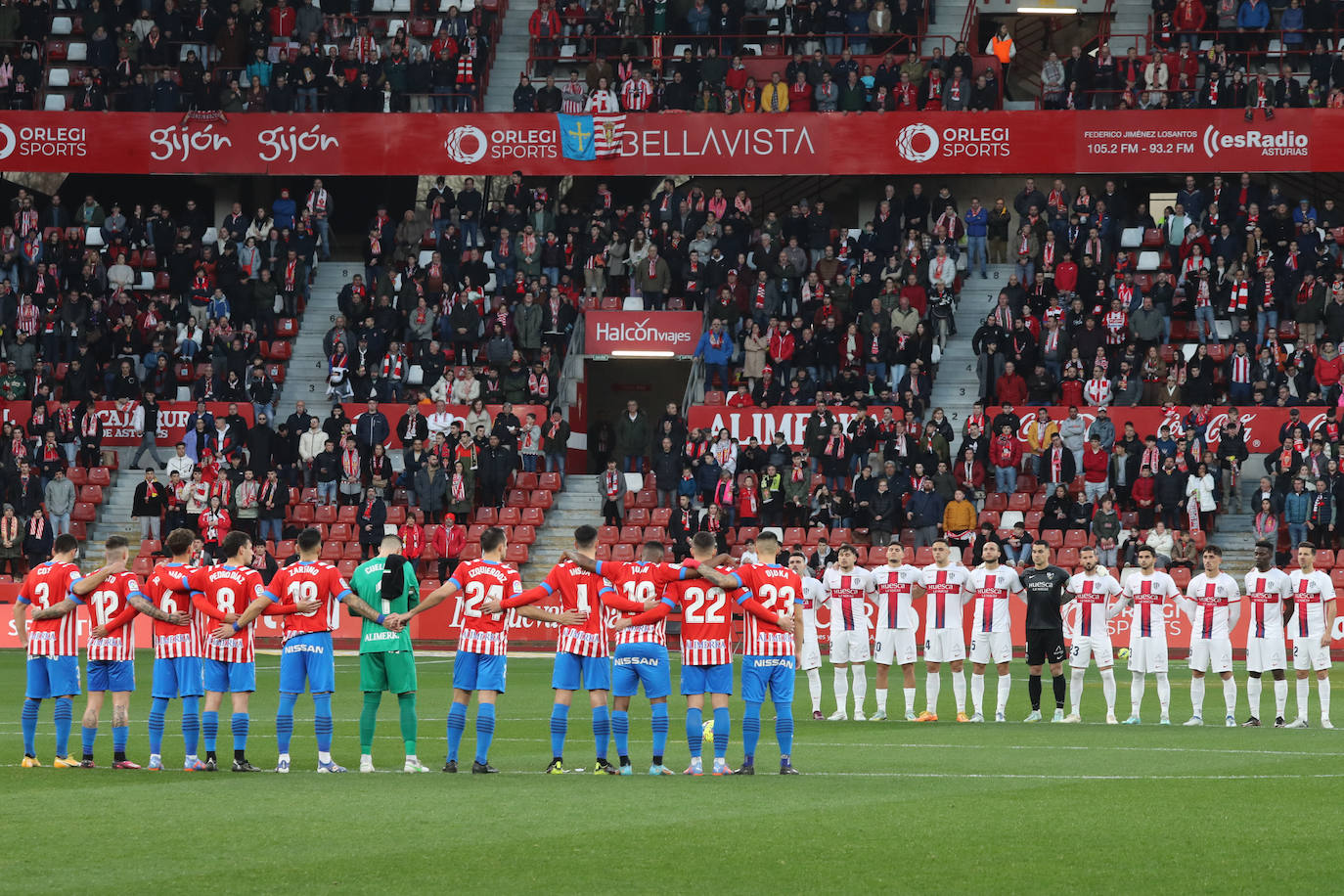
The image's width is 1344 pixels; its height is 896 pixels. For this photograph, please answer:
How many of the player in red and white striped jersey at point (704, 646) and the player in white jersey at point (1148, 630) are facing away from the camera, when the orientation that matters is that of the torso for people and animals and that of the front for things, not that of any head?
1

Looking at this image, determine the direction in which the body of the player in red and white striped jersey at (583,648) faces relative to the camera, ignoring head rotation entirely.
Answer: away from the camera

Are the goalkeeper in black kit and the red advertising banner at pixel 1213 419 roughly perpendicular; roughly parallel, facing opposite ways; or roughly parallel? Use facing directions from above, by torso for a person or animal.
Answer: roughly parallel

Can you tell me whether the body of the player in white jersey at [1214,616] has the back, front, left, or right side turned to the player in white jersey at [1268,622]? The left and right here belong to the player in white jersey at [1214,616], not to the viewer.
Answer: left

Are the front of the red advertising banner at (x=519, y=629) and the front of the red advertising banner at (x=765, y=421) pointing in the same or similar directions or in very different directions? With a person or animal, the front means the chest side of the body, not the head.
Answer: same or similar directions

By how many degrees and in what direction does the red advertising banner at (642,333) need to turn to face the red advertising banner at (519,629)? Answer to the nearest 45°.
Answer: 0° — it already faces it

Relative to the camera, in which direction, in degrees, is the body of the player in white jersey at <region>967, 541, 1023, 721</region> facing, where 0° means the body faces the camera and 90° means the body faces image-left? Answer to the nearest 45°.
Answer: approximately 0°

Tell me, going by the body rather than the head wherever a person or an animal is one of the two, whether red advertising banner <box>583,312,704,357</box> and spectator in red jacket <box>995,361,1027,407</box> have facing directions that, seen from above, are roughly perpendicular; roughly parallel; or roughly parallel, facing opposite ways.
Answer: roughly parallel

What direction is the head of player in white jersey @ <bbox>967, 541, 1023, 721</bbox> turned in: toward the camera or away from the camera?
toward the camera

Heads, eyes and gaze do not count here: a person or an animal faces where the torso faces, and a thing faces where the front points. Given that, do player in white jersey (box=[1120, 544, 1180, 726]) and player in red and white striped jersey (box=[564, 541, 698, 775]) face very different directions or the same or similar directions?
very different directions

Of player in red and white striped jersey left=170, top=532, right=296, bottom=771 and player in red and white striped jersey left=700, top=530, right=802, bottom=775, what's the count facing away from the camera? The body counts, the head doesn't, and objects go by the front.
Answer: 2

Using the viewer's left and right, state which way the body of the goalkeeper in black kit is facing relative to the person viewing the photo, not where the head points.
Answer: facing the viewer

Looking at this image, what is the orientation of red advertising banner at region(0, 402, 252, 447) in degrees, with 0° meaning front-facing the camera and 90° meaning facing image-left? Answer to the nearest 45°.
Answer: approximately 0°

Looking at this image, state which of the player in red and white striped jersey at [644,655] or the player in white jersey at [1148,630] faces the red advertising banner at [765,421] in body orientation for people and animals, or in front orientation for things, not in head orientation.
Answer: the player in red and white striped jersey

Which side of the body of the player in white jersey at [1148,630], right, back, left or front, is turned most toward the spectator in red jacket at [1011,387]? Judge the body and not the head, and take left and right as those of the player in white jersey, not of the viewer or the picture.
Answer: back

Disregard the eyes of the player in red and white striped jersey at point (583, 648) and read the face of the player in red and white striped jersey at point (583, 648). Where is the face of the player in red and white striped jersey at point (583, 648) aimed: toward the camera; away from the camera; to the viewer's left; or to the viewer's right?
away from the camera

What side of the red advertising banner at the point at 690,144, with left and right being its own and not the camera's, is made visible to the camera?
front

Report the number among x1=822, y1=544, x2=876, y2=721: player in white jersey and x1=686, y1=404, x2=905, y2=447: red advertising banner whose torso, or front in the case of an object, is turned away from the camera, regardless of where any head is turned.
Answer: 0

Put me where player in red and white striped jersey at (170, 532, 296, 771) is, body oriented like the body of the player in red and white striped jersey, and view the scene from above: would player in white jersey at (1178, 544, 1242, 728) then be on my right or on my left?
on my right

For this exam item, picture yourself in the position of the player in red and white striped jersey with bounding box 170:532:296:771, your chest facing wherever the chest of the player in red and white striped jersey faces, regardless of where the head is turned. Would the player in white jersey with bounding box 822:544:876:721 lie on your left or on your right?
on your right

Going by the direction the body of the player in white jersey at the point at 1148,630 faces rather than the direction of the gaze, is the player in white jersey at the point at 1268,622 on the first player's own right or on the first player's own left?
on the first player's own left
